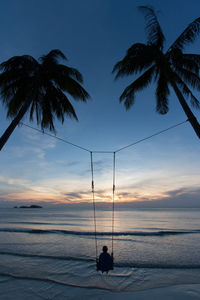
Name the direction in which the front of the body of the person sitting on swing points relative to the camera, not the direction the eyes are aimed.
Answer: away from the camera
